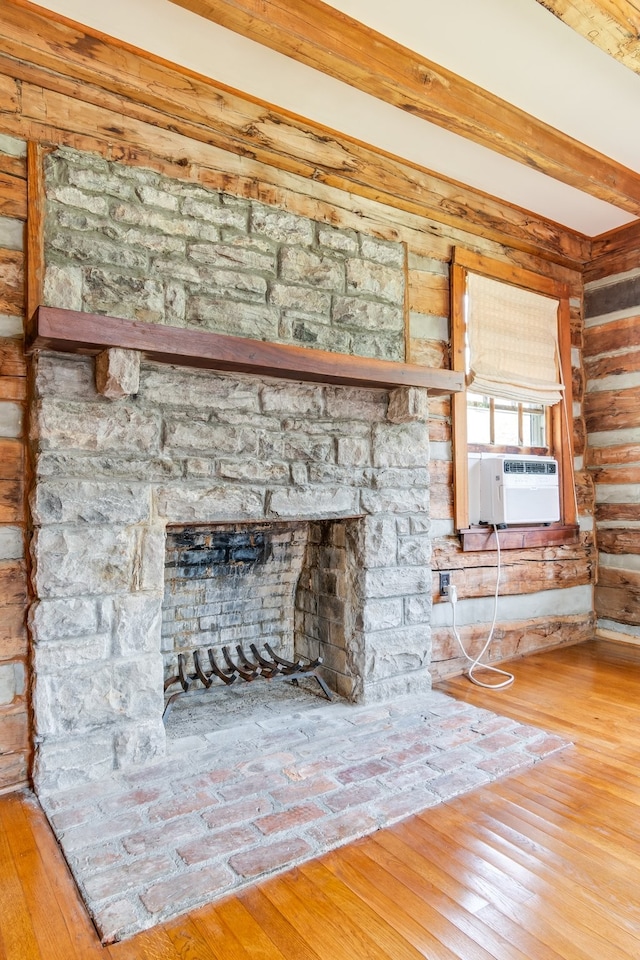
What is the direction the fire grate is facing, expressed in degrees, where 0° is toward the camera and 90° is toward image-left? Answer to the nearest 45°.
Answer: approximately 315°

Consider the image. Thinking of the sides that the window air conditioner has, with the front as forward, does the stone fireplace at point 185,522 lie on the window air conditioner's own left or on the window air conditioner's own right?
on the window air conditioner's own right

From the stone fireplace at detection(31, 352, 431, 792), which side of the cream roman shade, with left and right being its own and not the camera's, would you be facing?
right

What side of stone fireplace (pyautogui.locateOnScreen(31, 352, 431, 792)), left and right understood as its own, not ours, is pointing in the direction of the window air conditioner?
left

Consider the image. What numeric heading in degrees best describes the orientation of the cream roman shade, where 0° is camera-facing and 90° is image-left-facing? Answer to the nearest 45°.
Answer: approximately 315°

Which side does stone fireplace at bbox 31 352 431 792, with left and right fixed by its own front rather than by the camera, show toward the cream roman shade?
left

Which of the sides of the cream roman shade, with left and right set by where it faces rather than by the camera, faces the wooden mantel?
right
